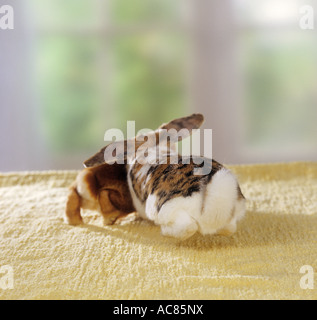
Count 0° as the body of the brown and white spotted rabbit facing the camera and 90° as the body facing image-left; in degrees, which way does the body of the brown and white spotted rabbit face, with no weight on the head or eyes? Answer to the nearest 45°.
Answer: approximately 135°
